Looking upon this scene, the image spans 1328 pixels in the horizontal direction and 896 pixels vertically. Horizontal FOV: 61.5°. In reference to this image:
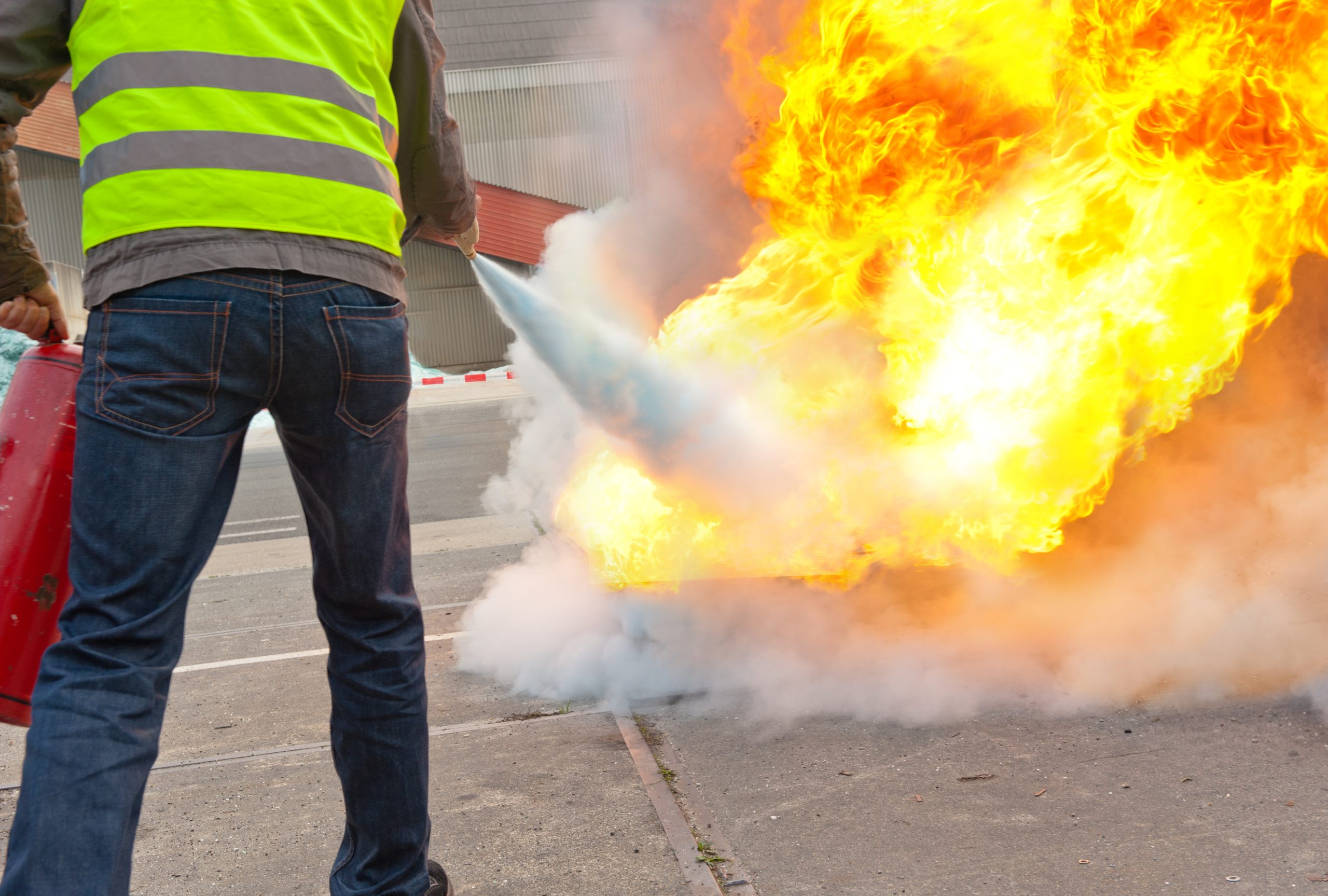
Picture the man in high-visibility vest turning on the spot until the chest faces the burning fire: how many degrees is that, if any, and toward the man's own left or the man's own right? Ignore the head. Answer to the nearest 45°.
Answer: approximately 45° to the man's own right

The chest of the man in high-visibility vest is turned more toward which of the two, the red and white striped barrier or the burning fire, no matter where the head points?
the red and white striped barrier

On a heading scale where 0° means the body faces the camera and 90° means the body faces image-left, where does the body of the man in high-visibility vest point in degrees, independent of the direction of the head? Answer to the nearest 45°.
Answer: approximately 180°

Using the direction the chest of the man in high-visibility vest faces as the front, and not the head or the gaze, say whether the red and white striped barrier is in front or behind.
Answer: in front
